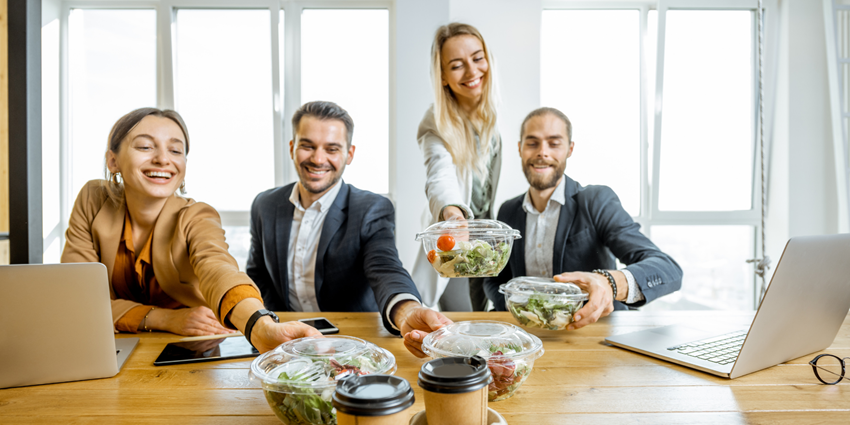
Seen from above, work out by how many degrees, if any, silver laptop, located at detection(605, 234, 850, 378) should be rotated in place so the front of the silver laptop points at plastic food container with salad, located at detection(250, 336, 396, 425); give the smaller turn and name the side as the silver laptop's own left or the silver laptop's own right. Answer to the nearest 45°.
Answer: approximately 90° to the silver laptop's own left

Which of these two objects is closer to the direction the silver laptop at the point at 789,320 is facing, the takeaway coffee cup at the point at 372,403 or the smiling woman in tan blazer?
the smiling woman in tan blazer

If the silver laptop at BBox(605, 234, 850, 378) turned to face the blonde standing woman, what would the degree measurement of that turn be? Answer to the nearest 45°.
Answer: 0° — it already faces them

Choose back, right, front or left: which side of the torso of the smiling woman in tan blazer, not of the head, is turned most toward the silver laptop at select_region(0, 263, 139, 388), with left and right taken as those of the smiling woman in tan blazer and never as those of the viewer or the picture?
front

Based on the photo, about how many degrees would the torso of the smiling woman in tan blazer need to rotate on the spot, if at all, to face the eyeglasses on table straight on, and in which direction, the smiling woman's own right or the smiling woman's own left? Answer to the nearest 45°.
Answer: approximately 45° to the smiling woman's own left

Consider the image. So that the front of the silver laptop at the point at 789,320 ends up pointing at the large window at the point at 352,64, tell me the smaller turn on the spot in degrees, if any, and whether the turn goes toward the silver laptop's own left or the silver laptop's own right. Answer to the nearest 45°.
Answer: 0° — it already faces it

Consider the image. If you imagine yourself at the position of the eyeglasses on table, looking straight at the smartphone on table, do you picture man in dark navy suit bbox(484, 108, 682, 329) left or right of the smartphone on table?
right

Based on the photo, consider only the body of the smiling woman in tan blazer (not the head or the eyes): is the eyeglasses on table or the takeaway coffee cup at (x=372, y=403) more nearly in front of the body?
the takeaway coffee cup

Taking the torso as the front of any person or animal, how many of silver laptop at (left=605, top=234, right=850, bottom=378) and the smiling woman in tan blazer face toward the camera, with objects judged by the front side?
1
